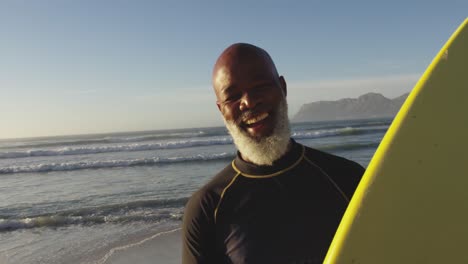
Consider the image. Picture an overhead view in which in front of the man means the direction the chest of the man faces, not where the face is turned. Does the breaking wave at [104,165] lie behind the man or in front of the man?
behind

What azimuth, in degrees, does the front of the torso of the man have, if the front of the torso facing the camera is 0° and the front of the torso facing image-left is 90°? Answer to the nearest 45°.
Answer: approximately 0°
